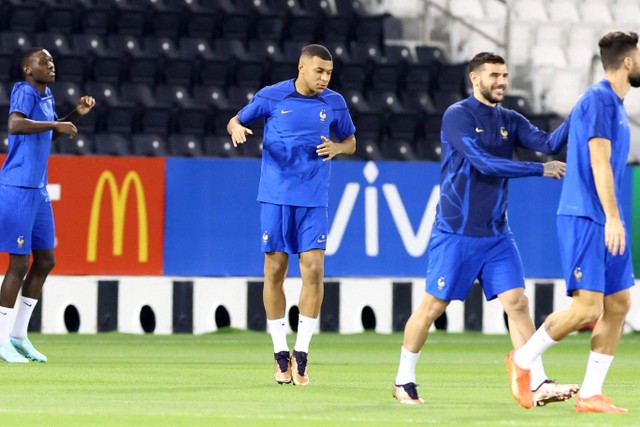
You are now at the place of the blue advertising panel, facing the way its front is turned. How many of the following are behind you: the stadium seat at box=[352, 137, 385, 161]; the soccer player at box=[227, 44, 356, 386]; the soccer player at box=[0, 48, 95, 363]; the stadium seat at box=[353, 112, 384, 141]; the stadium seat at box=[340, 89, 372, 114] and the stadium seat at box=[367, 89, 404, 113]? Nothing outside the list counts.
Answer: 4

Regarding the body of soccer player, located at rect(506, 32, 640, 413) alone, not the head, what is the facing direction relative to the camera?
to the viewer's right

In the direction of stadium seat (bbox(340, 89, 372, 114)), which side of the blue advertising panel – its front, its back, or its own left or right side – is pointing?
back

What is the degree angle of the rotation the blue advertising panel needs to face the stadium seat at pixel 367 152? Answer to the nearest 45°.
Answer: approximately 180°

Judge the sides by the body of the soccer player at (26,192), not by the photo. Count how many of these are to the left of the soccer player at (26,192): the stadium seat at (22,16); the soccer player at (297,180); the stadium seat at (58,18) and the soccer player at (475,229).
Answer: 2

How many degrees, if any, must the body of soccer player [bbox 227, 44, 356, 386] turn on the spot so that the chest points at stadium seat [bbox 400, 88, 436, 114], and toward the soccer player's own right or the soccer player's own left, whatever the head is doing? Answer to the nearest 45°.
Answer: approximately 180°

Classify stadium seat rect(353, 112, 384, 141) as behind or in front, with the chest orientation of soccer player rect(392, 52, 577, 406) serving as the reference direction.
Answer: behind
